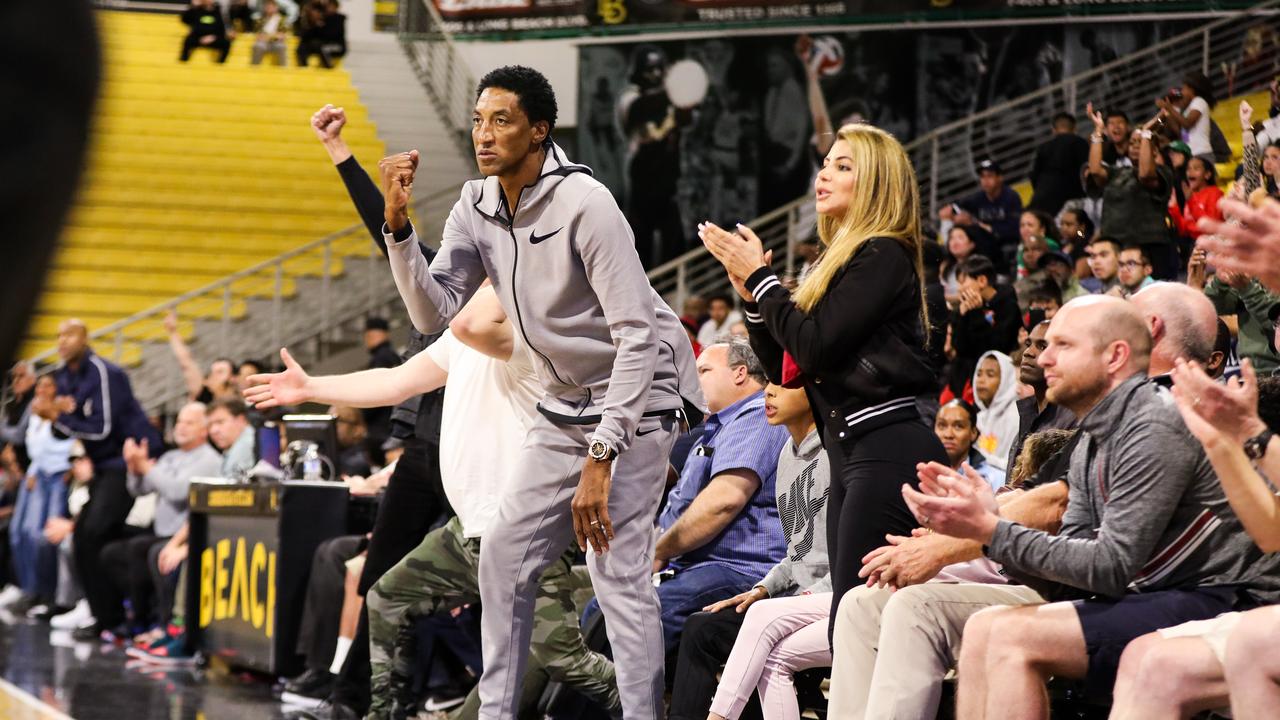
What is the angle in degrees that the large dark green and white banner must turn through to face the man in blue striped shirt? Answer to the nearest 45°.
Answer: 0° — it already faces them

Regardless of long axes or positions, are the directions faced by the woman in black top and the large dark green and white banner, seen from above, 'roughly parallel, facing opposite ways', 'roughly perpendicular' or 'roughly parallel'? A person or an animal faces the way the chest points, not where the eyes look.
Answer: roughly perpendicular

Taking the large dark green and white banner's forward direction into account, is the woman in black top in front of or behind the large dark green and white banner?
in front

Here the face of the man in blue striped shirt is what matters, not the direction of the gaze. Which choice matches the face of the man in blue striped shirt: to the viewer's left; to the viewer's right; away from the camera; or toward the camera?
to the viewer's left

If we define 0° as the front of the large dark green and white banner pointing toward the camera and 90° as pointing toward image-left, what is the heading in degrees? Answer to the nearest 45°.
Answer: approximately 0°

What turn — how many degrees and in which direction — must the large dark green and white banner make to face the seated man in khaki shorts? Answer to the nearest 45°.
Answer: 0° — it already faces them

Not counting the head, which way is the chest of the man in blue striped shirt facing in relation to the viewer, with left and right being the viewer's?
facing to the left of the viewer

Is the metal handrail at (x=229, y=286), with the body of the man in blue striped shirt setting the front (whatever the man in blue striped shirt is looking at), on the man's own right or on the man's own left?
on the man's own right

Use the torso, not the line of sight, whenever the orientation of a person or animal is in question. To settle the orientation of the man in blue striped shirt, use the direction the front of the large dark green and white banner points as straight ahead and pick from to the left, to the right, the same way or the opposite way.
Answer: to the right

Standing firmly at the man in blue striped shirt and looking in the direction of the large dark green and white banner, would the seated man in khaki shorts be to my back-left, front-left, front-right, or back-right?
back-right

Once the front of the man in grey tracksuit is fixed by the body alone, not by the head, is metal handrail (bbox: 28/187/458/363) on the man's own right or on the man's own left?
on the man's own right

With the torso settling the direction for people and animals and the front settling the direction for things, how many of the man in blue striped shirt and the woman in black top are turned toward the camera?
0

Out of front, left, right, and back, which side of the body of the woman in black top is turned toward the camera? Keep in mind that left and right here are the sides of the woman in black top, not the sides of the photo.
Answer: left

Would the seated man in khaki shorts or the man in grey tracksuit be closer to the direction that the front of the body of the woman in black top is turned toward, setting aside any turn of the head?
the man in grey tracksuit
